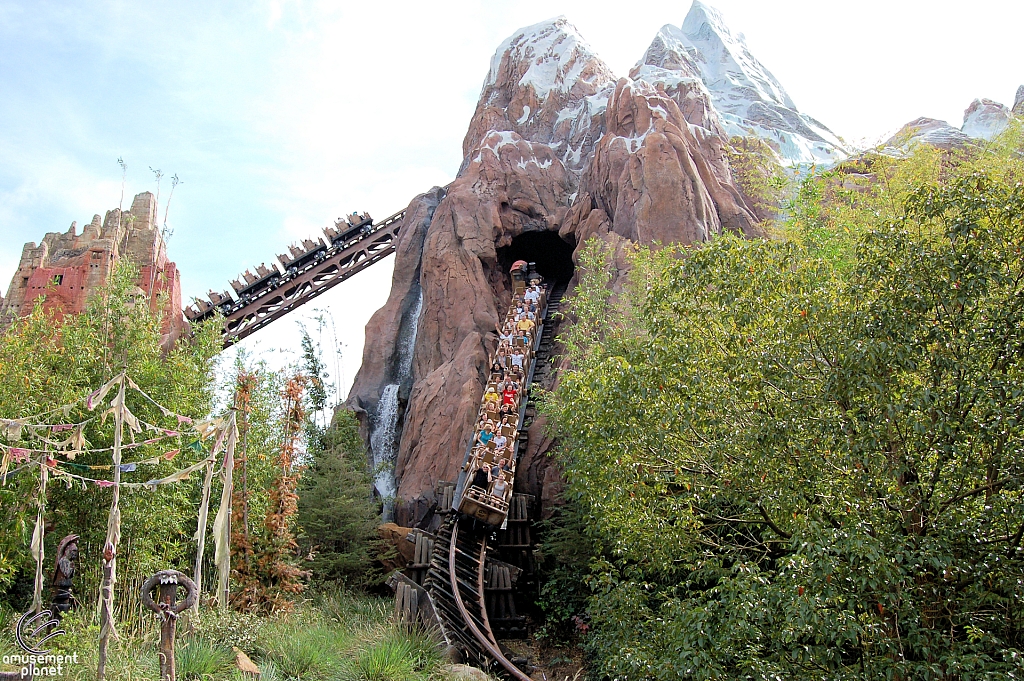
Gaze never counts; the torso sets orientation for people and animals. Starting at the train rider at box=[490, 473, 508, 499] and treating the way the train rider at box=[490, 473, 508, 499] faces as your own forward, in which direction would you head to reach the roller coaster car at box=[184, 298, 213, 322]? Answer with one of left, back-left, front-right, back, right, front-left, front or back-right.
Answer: back-right

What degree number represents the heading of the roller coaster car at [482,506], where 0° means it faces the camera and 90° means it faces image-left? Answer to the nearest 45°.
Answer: approximately 0°

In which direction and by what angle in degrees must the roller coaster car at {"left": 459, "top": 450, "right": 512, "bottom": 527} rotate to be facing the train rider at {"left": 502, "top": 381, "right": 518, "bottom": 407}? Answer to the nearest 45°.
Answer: approximately 180°

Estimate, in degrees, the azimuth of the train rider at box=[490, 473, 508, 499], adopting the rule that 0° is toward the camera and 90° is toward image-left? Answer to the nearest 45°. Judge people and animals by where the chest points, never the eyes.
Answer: approximately 0°

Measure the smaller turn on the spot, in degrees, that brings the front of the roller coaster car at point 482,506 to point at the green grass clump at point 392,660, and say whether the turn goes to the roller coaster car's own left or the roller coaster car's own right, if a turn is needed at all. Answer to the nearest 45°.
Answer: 0° — it already faces it

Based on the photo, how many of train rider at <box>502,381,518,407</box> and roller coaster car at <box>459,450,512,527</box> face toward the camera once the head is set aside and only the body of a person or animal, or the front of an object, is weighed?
2

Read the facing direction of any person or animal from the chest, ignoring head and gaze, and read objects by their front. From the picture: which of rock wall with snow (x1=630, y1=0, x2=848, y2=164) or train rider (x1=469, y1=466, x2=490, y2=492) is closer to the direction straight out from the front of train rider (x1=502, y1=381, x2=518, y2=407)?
the train rider (x1=469, y1=466, x2=490, y2=492)

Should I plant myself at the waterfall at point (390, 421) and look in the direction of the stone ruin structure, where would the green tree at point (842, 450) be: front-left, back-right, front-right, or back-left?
back-left

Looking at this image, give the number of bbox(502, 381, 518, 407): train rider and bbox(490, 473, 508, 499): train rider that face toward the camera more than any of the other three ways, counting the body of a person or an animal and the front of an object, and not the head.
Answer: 2
